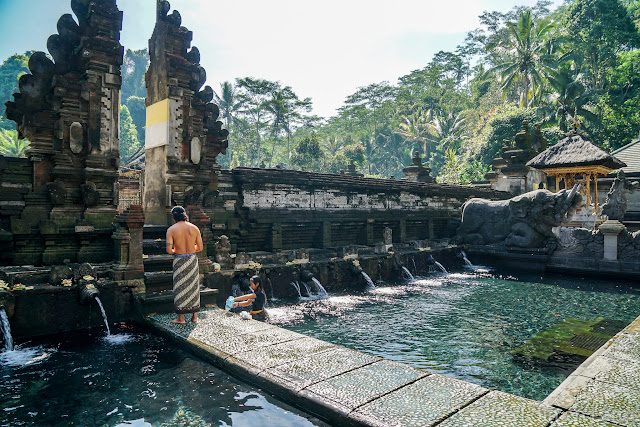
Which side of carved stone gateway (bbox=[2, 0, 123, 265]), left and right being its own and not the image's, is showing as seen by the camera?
front

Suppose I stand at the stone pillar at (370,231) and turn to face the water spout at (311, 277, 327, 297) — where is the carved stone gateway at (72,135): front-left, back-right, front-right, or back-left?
front-right

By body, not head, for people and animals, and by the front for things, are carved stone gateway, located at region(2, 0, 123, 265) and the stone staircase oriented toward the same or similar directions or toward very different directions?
same or similar directions

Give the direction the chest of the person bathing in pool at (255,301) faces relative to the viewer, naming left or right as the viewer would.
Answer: facing to the left of the viewer

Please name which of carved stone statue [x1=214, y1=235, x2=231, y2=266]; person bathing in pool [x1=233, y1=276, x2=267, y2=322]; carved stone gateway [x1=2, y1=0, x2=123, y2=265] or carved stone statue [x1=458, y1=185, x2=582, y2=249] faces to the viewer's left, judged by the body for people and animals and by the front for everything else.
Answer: the person bathing in pool

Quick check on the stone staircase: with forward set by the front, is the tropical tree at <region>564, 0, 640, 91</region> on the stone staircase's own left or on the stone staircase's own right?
on the stone staircase's own left

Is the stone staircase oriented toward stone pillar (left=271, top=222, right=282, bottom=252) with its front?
no

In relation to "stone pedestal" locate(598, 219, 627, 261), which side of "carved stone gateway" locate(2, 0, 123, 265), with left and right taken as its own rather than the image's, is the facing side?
left

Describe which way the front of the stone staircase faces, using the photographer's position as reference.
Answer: facing the viewer

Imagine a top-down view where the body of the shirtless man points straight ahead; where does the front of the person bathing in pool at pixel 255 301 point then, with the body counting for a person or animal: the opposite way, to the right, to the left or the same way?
to the left

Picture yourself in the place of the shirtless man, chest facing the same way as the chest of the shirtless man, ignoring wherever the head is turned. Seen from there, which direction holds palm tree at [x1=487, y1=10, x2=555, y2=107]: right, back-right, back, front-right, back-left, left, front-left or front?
front-right

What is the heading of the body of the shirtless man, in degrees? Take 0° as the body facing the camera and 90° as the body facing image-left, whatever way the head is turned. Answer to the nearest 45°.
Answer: approximately 180°

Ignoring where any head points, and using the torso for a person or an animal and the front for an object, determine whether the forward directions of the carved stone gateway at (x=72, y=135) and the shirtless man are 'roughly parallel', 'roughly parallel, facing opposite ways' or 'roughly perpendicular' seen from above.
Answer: roughly parallel, facing opposite ways

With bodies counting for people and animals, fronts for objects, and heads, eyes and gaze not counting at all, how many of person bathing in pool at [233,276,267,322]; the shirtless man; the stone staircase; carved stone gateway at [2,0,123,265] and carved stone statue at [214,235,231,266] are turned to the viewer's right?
0

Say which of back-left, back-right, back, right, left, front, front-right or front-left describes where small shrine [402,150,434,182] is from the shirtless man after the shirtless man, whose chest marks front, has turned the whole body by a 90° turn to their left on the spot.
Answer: back-right
